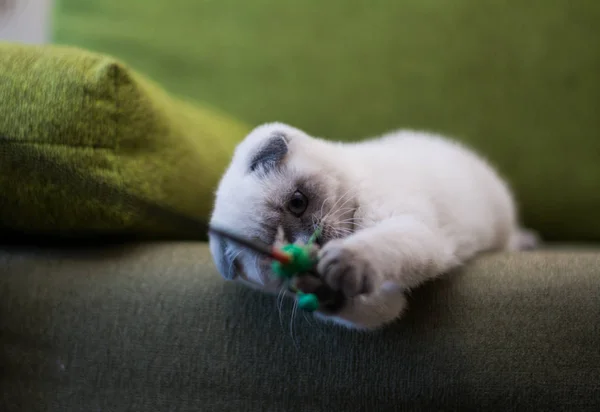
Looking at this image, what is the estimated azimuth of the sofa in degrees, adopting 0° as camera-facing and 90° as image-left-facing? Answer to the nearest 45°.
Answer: approximately 0°
